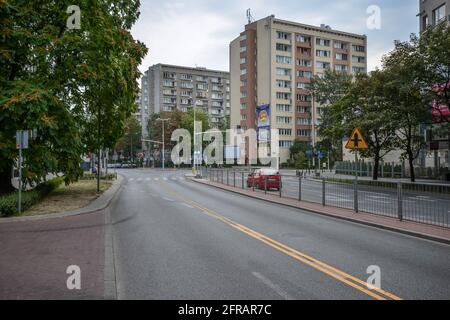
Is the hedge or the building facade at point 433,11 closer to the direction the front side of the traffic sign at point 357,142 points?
the hedge

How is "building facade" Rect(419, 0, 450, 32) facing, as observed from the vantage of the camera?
facing the viewer and to the left of the viewer

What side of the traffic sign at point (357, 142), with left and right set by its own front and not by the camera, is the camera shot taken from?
front

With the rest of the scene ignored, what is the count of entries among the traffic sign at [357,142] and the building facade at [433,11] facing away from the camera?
0

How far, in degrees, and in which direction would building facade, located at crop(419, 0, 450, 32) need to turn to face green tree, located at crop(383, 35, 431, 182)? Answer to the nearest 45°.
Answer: approximately 45° to its left

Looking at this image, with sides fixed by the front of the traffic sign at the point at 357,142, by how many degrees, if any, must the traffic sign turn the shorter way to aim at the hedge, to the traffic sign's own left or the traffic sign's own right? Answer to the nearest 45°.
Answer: approximately 90° to the traffic sign's own right

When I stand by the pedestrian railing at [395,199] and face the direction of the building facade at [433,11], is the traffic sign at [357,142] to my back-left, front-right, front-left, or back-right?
front-left

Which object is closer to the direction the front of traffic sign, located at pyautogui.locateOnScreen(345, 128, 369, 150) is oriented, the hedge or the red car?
the hedge
